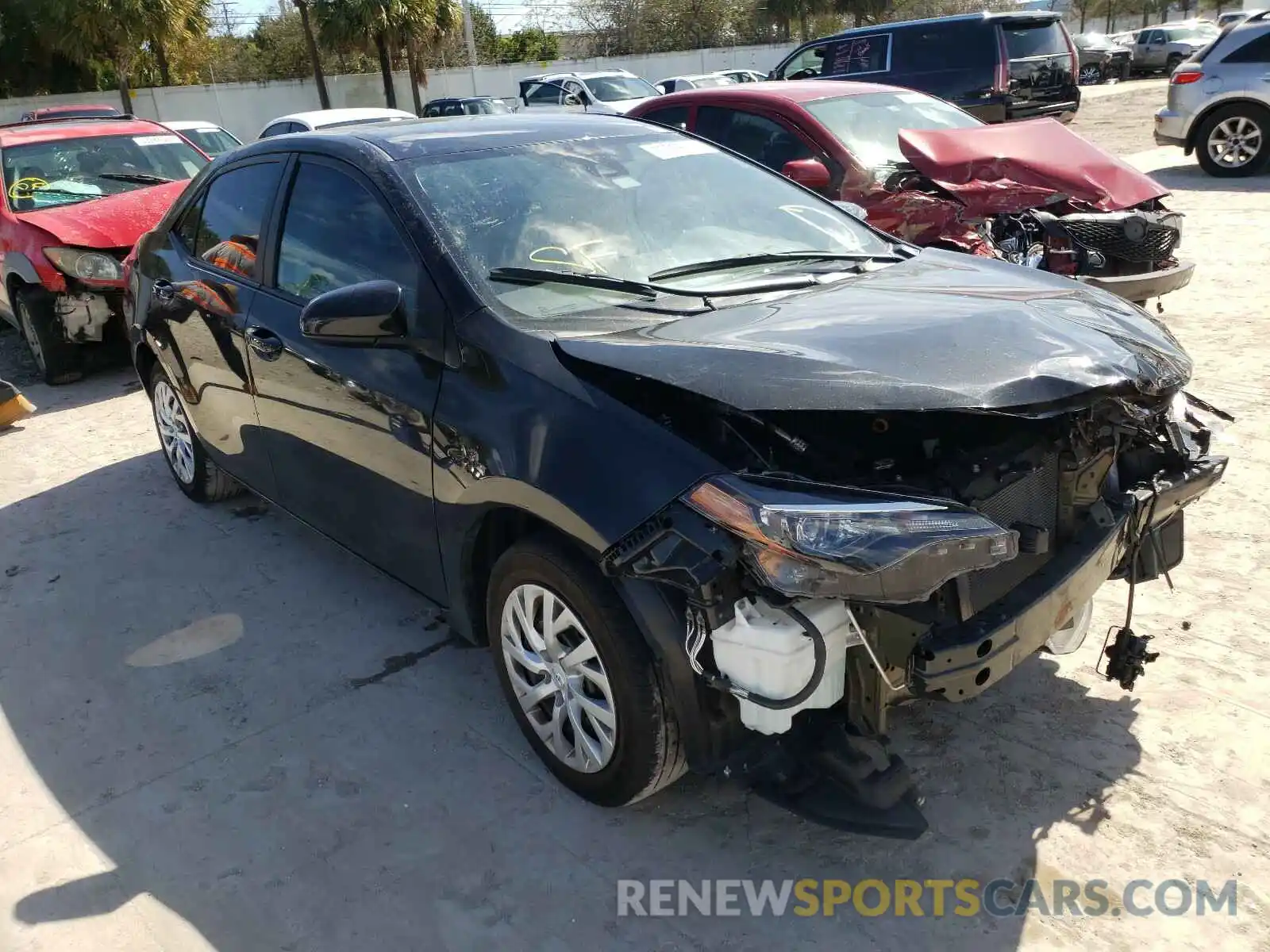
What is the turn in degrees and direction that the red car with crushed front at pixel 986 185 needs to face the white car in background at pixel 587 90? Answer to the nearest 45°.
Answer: approximately 180°

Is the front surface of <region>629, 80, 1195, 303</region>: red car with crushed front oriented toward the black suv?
no

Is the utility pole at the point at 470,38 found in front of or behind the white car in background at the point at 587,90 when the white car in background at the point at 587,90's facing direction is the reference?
behind

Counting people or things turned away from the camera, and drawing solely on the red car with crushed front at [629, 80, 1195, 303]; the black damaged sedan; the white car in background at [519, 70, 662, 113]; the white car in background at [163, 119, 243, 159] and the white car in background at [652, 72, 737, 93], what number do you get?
0

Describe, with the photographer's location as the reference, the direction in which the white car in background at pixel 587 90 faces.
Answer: facing the viewer and to the right of the viewer

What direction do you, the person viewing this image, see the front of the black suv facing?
facing away from the viewer and to the left of the viewer

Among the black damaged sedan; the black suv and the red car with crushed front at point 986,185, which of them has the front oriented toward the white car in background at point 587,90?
the black suv

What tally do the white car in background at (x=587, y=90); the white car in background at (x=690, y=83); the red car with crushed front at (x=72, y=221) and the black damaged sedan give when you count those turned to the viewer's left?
0

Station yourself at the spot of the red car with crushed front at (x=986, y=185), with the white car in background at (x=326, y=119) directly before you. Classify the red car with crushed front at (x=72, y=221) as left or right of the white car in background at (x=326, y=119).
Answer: left

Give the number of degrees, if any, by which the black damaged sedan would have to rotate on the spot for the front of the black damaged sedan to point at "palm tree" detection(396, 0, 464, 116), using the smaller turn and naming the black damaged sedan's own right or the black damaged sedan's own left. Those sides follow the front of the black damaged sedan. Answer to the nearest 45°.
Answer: approximately 135° to the black damaged sedan's own left

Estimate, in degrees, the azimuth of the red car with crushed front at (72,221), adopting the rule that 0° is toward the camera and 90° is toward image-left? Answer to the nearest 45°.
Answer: approximately 315°

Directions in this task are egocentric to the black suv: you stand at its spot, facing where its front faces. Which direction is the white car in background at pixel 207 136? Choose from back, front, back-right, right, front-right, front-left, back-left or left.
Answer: front-left

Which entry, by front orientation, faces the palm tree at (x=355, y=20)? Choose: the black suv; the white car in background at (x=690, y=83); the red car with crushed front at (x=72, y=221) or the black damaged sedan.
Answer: the black suv

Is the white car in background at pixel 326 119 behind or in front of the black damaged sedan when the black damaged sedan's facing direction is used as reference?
behind

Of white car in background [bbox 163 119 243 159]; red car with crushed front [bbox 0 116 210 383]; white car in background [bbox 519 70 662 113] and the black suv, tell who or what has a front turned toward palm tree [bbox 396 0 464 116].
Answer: the black suv

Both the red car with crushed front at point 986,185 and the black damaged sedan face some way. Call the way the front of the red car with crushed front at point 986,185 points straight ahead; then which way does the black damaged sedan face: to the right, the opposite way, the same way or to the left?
the same way

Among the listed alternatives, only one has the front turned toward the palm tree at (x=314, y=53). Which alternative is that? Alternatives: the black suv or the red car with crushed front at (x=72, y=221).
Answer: the black suv

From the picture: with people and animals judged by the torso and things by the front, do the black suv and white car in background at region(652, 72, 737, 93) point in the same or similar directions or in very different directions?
very different directions

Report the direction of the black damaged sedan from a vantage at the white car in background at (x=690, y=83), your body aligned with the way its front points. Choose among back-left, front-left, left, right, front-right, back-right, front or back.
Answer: front-right

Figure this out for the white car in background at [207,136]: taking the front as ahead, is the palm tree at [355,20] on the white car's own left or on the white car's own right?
on the white car's own left
